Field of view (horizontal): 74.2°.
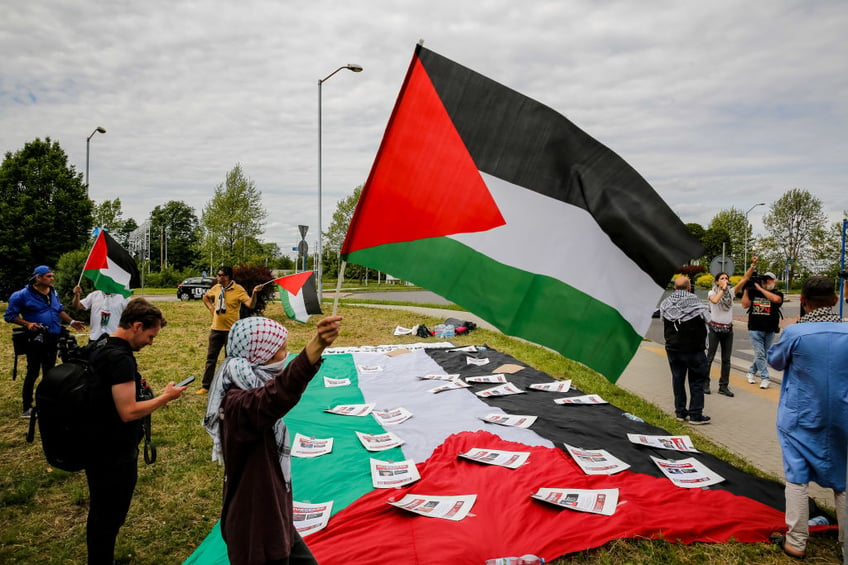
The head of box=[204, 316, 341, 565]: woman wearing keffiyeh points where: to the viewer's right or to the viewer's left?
to the viewer's right

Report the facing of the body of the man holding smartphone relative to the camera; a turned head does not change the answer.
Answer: to the viewer's right

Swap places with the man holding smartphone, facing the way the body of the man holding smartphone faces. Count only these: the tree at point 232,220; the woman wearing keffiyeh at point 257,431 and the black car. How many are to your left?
2

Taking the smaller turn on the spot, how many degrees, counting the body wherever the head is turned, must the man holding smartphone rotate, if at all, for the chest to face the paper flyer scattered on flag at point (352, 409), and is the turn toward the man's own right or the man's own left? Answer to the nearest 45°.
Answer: approximately 45° to the man's own left

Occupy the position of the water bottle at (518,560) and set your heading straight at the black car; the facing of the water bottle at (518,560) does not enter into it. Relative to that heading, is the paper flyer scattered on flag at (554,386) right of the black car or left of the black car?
right

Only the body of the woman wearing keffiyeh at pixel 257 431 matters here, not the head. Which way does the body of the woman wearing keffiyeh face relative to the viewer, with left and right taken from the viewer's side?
facing to the right of the viewer
